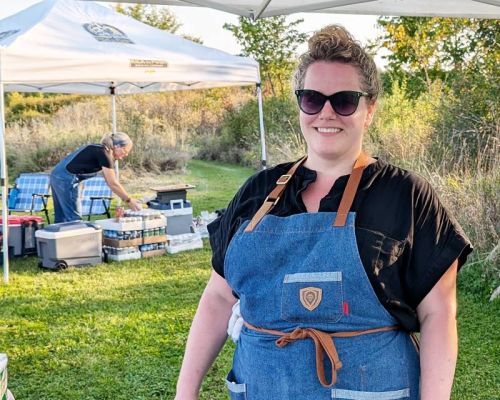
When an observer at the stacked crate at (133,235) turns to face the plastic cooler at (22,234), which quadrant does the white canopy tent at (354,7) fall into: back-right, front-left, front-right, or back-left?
back-left

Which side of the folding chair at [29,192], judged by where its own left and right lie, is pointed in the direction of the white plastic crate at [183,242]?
left

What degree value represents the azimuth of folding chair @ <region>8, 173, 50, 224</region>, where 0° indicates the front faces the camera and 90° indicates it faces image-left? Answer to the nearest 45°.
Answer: approximately 45°

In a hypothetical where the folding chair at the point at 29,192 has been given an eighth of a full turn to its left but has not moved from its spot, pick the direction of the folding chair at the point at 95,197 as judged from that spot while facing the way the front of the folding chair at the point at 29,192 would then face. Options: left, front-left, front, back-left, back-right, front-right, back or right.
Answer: front-left

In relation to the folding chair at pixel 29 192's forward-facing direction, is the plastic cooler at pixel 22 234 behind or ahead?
ahead

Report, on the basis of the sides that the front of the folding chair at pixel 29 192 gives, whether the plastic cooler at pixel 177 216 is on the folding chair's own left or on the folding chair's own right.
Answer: on the folding chair's own left

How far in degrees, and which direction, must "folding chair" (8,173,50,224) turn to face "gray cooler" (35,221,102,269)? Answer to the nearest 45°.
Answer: approximately 45° to its left

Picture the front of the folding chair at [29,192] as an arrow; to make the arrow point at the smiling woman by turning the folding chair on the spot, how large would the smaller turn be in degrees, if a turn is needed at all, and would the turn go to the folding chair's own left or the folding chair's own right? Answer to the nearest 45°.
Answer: approximately 45° to the folding chair's own left
